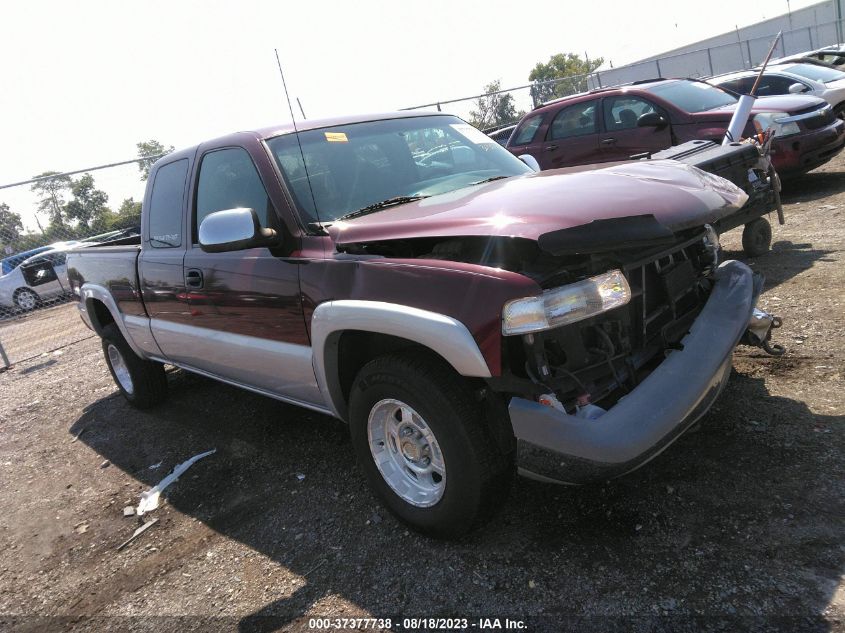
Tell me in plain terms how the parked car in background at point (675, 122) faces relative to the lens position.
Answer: facing the viewer and to the right of the viewer

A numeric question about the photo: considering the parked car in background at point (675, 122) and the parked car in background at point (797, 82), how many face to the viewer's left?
0

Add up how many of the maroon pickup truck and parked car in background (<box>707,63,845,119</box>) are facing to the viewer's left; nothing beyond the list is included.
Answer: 0

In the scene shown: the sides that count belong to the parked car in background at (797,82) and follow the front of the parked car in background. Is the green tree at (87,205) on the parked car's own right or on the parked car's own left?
on the parked car's own right

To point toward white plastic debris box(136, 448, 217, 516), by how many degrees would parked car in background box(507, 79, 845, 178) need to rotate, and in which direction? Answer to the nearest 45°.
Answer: approximately 90° to its right

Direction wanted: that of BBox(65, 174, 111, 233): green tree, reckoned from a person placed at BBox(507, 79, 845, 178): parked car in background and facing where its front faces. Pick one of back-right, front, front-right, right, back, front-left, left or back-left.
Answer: back-right

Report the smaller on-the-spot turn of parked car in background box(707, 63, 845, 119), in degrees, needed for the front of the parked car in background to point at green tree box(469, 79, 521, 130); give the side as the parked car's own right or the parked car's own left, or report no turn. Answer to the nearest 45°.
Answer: approximately 180°
